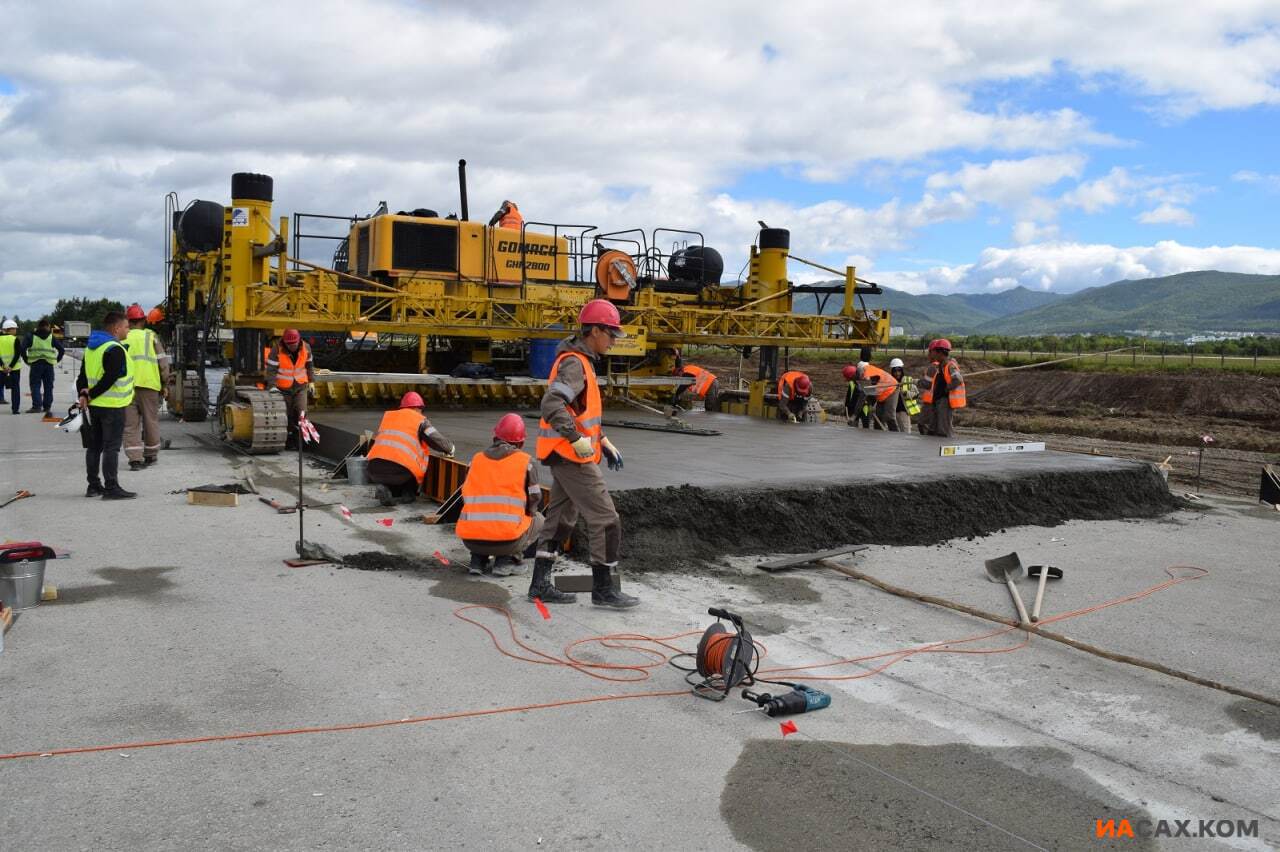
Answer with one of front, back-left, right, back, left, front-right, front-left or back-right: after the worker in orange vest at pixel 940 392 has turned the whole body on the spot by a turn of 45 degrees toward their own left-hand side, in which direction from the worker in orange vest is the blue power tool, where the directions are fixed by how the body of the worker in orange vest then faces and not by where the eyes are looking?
front

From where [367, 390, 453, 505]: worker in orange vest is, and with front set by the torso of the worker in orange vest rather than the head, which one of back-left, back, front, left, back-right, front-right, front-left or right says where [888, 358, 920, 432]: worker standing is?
front

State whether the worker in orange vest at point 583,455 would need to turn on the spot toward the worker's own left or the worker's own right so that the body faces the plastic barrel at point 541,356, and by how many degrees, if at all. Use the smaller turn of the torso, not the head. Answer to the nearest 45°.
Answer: approximately 90° to the worker's own left

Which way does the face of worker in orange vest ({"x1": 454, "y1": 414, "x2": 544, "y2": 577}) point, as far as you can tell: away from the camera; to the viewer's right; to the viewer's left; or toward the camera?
away from the camera

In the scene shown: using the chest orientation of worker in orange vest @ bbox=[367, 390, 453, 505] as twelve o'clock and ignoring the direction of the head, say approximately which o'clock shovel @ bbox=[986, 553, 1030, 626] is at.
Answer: The shovel is roughly at 3 o'clock from the worker in orange vest.

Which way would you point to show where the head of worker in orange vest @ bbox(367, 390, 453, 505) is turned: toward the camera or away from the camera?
away from the camera

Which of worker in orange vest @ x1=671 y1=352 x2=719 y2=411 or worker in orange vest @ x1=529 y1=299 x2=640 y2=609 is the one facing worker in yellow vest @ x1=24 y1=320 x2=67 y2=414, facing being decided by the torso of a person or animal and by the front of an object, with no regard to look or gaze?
worker in orange vest @ x1=671 y1=352 x2=719 y2=411

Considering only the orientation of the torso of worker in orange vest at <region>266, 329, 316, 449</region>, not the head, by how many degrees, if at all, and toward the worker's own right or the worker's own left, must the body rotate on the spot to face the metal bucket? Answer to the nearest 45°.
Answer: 0° — they already face it

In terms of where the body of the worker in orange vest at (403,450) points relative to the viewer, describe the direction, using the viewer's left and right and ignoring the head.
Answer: facing away from the viewer and to the right of the viewer

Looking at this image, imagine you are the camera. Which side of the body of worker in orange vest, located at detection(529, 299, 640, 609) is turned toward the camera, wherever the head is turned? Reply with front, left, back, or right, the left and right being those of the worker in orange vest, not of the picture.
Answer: right

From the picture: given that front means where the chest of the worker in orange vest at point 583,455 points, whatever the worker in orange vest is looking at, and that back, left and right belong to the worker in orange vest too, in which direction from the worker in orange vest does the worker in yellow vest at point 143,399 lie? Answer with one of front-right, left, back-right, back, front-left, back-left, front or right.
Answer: back-left

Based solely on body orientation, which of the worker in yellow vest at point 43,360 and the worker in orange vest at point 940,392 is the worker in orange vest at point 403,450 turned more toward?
the worker in orange vest
